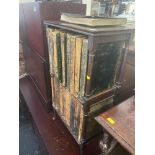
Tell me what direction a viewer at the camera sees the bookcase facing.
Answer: facing the viewer and to the left of the viewer
